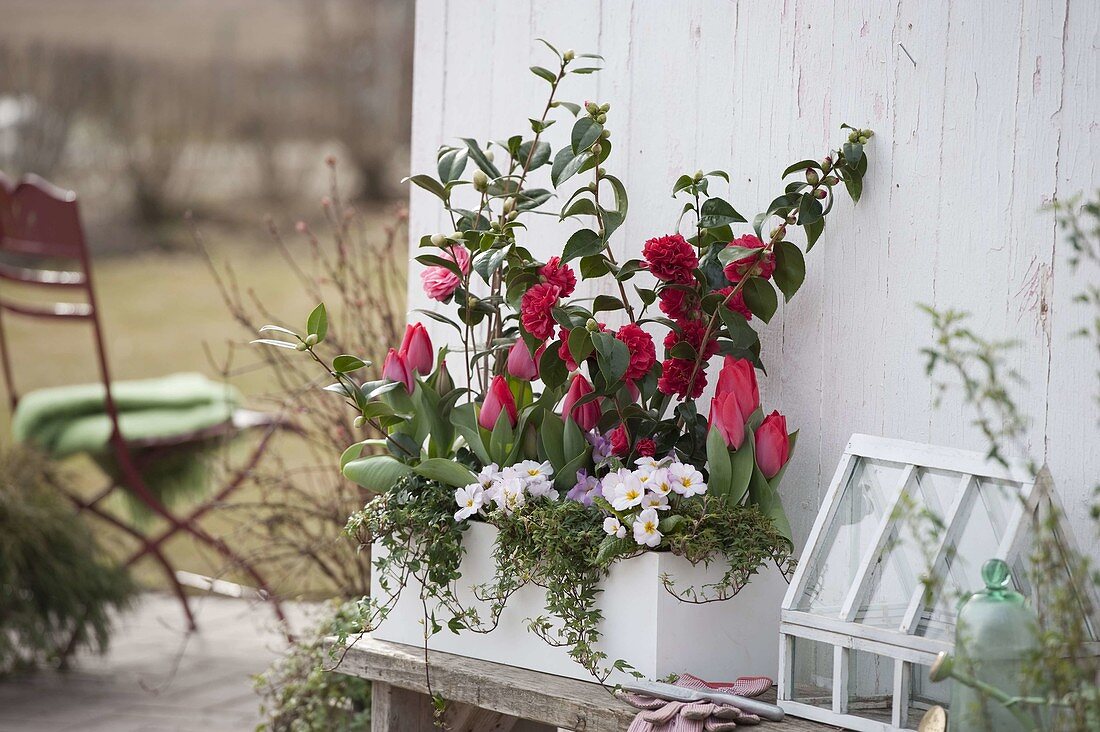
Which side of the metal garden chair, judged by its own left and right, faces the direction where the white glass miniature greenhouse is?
front

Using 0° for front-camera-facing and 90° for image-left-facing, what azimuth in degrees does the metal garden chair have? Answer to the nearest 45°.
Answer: approximately 315°

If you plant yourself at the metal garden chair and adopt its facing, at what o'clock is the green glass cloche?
The green glass cloche is roughly at 1 o'clock from the metal garden chair.

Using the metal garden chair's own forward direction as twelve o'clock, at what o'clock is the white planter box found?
The white planter box is roughly at 1 o'clock from the metal garden chair.

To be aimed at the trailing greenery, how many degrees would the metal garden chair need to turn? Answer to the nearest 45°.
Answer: approximately 45° to its right
